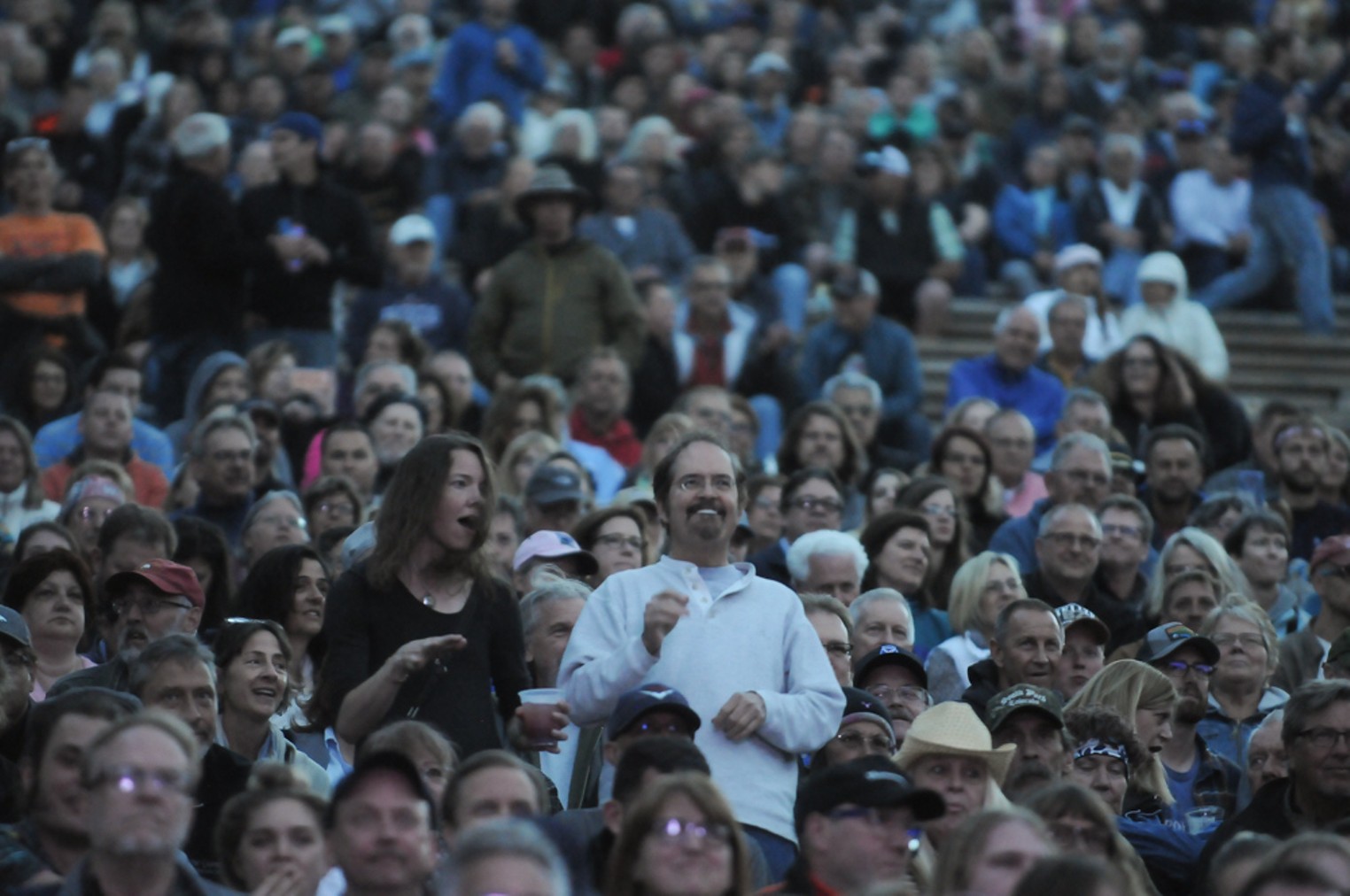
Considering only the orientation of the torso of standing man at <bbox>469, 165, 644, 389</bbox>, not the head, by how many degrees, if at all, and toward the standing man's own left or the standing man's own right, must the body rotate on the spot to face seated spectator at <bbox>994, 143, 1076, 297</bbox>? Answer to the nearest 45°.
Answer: approximately 135° to the standing man's own left

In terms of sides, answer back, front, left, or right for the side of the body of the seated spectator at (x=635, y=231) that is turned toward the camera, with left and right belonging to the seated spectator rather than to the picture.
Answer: front

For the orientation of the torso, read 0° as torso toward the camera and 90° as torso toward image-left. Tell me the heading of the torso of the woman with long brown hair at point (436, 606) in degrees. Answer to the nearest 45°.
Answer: approximately 315°

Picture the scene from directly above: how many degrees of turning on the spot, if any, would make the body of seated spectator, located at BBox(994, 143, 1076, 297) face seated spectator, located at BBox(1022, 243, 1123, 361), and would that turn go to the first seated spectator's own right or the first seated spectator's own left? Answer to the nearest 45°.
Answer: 0° — they already face them

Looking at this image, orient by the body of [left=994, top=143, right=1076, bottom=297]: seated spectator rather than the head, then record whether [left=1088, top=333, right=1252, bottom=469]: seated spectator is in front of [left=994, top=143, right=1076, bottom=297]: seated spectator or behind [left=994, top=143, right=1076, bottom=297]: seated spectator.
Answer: in front

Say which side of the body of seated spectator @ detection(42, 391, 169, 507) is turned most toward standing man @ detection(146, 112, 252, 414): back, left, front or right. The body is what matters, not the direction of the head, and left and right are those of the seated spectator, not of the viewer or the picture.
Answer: back

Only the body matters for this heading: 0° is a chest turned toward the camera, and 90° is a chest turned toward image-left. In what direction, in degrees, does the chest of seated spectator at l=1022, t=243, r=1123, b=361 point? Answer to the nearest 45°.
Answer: approximately 0°

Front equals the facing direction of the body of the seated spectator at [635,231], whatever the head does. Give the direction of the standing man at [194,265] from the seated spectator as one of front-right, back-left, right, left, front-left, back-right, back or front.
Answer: front-right

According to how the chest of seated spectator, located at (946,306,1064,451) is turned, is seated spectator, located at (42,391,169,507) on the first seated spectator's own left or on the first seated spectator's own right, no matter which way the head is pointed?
on the first seated spectator's own right

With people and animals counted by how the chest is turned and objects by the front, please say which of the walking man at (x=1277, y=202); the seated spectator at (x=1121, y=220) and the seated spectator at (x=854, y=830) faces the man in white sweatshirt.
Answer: the seated spectator at (x=1121, y=220)

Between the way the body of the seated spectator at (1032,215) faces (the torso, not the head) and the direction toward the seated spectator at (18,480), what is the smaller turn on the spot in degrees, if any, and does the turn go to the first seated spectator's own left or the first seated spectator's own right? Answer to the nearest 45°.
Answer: approximately 45° to the first seated spectator's own right

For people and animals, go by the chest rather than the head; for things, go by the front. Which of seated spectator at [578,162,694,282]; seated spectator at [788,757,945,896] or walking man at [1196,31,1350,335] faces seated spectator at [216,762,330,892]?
seated spectator at [578,162,694,282]

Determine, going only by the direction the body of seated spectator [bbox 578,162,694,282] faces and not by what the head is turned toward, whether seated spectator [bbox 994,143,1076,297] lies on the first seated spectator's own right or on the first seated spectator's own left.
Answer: on the first seated spectator's own left
